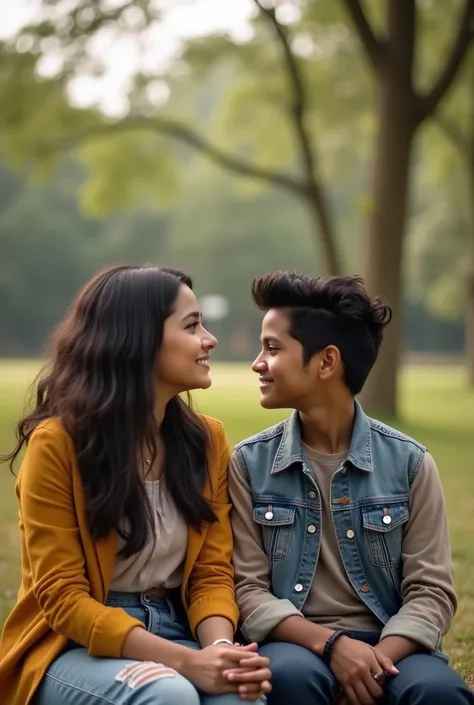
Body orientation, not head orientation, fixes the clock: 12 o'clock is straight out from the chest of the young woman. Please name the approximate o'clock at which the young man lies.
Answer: The young man is roughly at 10 o'clock from the young woman.

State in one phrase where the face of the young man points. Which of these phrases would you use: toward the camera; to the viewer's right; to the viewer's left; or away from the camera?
to the viewer's left

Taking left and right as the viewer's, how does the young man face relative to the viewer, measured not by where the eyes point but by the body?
facing the viewer

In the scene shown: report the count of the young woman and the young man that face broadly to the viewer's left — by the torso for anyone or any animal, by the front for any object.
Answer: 0

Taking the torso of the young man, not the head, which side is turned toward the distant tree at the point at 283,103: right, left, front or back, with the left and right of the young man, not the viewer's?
back

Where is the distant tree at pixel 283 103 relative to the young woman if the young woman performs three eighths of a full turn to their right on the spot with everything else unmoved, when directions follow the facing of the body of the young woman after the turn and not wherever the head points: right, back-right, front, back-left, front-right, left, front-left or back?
right

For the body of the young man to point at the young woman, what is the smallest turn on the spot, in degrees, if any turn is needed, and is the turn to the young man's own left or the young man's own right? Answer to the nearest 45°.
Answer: approximately 90° to the young man's own right
